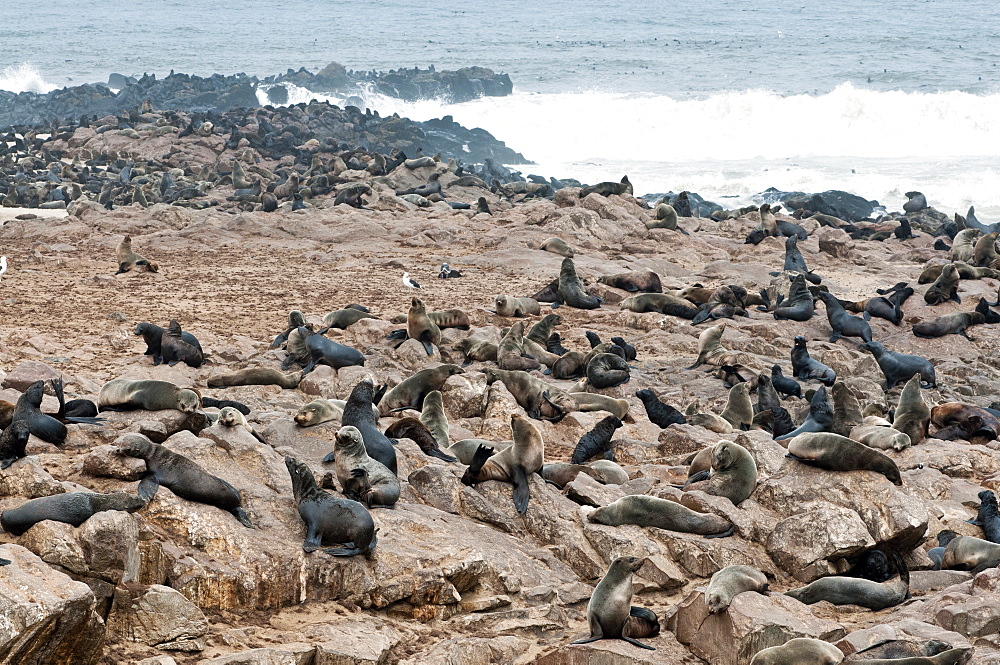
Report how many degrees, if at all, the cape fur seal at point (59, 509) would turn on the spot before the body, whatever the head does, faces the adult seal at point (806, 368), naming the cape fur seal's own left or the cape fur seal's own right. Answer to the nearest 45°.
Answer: approximately 45° to the cape fur seal's own left

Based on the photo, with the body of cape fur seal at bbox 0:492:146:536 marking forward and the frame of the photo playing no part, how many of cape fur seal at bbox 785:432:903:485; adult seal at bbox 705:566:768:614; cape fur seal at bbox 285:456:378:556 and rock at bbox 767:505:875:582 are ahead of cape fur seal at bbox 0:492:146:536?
4

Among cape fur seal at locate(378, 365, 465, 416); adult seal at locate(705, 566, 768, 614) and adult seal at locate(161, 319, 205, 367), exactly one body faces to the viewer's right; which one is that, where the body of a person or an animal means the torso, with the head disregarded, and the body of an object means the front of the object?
the cape fur seal

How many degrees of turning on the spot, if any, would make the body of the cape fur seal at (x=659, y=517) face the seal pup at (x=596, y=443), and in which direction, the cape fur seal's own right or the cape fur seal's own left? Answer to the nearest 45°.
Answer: approximately 90° to the cape fur seal's own right

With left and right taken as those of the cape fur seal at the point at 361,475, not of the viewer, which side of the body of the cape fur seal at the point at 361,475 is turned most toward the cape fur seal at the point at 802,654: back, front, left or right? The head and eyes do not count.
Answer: left

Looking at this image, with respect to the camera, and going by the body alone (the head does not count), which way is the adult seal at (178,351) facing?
to the viewer's left

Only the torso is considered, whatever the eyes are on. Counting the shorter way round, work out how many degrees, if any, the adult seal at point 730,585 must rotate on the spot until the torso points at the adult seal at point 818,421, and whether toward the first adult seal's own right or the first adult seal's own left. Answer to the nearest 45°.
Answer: approximately 135° to the first adult seal's own right

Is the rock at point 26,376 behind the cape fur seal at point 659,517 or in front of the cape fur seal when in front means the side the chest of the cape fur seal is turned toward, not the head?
in front

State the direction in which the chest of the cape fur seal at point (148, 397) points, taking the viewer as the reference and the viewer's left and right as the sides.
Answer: facing to the right of the viewer

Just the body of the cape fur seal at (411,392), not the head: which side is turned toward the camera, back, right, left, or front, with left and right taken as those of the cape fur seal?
right

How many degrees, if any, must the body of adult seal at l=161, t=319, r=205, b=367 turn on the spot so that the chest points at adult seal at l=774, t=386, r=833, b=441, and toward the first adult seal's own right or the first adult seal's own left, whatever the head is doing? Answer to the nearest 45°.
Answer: approximately 135° to the first adult seal's own left

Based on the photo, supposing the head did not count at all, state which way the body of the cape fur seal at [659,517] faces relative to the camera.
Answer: to the viewer's left
